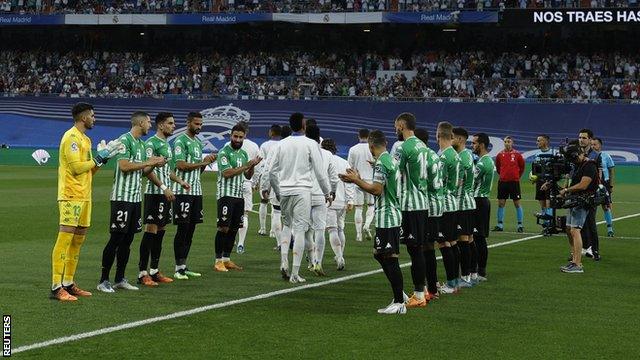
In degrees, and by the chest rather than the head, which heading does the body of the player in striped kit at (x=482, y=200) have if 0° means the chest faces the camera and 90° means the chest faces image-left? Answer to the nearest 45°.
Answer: approximately 90°

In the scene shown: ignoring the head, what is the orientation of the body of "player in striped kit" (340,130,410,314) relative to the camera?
to the viewer's left

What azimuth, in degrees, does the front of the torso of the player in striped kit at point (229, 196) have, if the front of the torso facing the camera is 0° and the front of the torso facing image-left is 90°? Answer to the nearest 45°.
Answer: approximately 315°

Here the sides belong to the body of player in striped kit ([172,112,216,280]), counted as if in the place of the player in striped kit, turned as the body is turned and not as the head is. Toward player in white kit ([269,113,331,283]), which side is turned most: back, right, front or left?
front

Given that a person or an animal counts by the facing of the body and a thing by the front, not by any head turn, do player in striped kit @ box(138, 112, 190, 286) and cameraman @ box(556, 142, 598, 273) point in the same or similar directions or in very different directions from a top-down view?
very different directions

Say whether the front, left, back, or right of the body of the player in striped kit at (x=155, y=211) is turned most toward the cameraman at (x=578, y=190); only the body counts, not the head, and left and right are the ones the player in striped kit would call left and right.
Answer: front

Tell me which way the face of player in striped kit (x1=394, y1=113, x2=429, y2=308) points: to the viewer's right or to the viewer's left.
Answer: to the viewer's left

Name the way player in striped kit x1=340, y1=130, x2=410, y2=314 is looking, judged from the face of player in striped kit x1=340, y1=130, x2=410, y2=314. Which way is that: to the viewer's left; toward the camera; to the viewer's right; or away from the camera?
to the viewer's left

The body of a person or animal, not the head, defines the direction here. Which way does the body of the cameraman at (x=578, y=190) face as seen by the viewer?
to the viewer's left

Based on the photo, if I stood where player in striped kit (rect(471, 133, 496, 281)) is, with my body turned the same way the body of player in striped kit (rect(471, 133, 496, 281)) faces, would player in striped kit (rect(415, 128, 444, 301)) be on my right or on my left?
on my left

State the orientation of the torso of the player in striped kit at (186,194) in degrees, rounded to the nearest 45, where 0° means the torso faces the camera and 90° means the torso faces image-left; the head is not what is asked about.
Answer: approximately 315°

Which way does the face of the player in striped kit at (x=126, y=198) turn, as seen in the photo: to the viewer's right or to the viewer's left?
to the viewer's right

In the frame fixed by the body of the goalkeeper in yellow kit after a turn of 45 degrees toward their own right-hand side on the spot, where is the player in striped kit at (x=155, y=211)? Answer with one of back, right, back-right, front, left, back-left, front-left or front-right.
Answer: left

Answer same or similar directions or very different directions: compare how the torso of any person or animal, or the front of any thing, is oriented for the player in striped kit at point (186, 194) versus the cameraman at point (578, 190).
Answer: very different directions

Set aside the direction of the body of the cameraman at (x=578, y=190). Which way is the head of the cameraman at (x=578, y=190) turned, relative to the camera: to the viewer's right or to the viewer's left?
to the viewer's left

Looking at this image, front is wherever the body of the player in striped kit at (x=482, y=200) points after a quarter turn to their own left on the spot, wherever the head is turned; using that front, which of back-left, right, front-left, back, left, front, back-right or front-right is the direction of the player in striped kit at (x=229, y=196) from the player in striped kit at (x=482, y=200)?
right

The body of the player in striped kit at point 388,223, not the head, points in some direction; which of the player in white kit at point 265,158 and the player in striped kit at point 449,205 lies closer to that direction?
the player in white kit

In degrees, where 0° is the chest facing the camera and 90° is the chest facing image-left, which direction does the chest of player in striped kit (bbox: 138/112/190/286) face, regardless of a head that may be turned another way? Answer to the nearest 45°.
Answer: approximately 270°

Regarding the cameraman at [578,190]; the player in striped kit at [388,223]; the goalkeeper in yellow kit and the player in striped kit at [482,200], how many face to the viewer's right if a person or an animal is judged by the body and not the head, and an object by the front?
1
